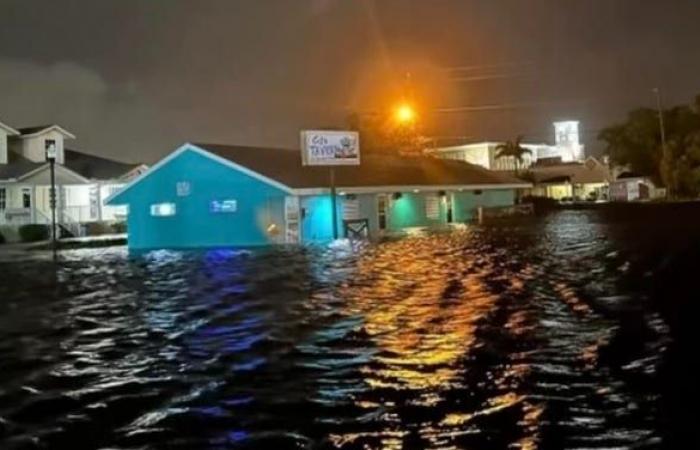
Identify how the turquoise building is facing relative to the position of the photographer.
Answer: facing the viewer and to the right of the viewer
